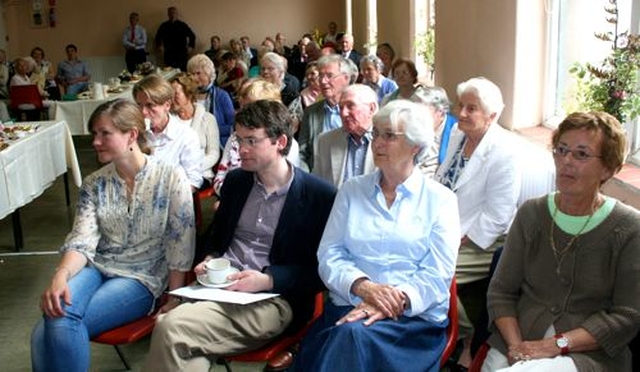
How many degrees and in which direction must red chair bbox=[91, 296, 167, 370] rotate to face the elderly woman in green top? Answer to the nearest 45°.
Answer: approximately 90° to its left

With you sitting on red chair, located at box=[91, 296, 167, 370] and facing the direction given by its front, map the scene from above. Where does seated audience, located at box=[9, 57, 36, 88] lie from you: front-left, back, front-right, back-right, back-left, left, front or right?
back-right

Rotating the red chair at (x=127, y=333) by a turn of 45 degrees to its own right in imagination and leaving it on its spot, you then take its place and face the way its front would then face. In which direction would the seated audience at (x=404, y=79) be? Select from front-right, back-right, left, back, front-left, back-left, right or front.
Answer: back-right

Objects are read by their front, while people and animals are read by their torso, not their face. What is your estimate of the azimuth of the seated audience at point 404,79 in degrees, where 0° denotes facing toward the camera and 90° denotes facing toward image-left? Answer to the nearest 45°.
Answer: approximately 45°

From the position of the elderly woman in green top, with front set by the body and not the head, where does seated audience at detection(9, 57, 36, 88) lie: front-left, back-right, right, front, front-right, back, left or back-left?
right

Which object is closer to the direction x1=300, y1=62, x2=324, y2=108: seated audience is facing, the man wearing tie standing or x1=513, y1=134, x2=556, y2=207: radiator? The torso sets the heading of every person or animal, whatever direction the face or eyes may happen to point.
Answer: the radiator

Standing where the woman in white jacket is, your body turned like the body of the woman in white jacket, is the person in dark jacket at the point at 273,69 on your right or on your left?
on your right

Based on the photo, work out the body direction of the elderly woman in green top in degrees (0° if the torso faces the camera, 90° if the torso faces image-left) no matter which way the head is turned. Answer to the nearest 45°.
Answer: approximately 45°

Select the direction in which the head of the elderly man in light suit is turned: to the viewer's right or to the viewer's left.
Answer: to the viewer's left

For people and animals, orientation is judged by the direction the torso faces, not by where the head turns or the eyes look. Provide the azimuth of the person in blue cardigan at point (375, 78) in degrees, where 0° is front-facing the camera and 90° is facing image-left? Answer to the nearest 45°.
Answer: approximately 45°

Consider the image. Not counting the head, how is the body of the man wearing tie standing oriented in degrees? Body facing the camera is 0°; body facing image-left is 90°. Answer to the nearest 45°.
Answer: approximately 0°

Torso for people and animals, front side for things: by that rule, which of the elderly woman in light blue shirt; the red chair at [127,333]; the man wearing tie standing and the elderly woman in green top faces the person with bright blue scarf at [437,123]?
the man wearing tie standing

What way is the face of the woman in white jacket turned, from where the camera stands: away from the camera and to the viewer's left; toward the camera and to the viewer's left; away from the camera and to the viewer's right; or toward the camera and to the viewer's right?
toward the camera and to the viewer's left

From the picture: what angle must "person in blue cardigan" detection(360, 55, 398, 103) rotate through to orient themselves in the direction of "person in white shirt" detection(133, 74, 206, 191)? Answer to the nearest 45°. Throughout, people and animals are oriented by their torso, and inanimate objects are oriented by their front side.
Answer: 0° — they already face them
